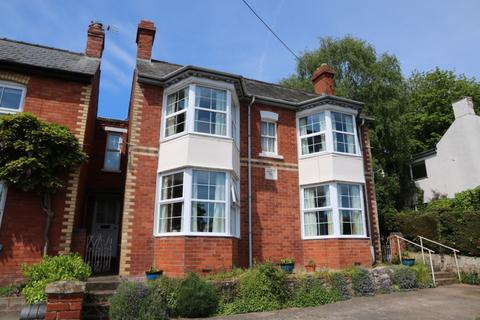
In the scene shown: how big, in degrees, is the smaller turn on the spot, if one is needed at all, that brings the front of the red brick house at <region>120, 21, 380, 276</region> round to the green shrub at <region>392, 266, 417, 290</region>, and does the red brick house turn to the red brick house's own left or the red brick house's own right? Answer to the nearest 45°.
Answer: approximately 45° to the red brick house's own left

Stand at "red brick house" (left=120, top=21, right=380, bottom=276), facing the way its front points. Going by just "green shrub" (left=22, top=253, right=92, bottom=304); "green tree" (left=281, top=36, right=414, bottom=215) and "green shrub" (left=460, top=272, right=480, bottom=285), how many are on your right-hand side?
1

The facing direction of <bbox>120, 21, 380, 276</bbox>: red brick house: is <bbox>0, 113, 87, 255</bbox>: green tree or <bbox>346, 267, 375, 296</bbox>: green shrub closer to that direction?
the green shrub

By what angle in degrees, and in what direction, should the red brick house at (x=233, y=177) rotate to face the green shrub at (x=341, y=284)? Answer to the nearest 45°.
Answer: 0° — it already faces it

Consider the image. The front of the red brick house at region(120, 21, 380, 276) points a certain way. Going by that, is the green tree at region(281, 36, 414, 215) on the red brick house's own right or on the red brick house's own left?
on the red brick house's own left

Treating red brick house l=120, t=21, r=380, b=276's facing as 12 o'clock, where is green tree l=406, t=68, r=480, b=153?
The green tree is roughly at 9 o'clock from the red brick house.

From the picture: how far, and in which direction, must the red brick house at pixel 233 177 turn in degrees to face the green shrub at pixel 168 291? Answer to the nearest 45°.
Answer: approximately 45° to its right

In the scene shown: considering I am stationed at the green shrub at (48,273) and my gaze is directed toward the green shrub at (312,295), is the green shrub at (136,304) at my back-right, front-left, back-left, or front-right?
front-right

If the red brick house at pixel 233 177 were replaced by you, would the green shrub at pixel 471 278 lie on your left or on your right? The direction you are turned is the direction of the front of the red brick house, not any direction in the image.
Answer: on your left

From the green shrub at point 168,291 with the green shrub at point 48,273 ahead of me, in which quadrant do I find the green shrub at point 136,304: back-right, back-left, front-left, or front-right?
front-left

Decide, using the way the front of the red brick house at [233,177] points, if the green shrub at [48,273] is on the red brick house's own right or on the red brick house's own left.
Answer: on the red brick house's own right

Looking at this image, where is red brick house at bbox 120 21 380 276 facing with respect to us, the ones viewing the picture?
facing the viewer and to the right of the viewer

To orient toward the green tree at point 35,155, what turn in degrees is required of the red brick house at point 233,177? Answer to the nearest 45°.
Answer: approximately 90° to its right

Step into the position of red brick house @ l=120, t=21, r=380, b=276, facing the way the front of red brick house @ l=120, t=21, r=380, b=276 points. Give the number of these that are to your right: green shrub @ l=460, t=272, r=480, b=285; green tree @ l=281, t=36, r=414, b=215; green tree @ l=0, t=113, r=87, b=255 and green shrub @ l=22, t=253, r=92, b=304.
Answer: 2
